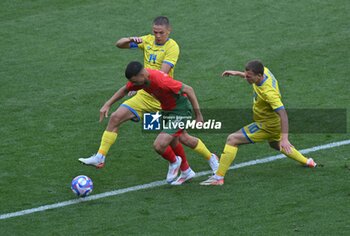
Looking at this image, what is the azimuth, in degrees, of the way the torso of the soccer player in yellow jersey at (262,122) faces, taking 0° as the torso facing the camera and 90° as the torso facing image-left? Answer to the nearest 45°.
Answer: approximately 90°

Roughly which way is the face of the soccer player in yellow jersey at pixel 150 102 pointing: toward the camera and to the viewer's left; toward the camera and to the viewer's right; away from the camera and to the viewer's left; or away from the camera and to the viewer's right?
toward the camera and to the viewer's left

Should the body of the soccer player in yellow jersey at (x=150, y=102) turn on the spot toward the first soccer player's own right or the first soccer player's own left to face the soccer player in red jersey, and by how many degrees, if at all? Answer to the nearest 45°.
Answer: approximately 45° to the first soccer player's own left

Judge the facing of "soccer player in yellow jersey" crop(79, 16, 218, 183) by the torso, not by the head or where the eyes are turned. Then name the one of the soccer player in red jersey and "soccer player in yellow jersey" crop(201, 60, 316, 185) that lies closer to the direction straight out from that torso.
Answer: the soccer player in red jersey

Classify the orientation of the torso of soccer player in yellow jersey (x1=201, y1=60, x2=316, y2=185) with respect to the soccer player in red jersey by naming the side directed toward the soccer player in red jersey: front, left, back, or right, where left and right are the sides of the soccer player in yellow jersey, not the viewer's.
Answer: front

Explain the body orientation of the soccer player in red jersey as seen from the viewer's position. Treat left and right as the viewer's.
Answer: facing the viewer and to the left of the viewer

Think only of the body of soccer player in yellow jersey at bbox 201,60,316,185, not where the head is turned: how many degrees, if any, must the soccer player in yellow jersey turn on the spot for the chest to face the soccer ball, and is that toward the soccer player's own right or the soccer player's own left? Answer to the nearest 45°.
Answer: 0° — they already face it

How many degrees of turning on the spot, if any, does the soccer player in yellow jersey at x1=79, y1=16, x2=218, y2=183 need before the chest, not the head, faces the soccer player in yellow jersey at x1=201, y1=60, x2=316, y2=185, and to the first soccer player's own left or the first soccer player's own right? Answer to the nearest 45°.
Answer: approximately 90° to the first soccer player's own left

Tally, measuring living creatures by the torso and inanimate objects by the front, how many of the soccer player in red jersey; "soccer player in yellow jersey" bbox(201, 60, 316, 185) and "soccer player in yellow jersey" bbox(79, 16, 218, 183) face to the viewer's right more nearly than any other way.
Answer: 0
